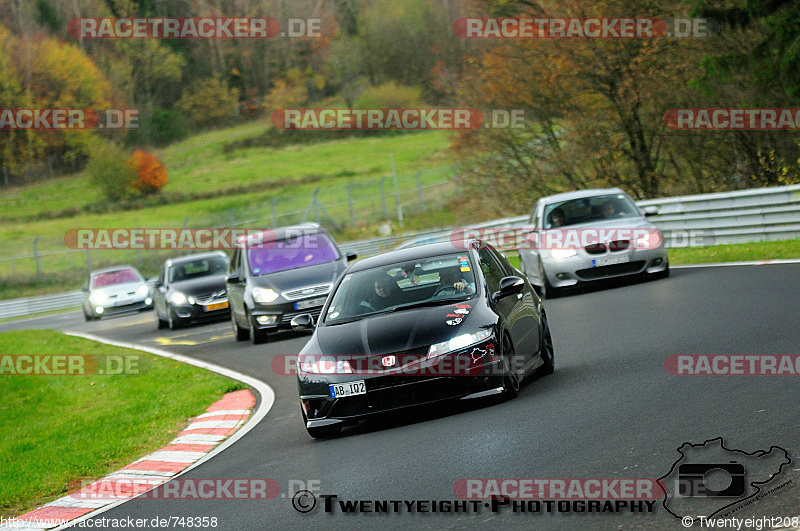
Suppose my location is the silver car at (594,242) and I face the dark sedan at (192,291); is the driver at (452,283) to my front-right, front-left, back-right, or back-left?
back-left

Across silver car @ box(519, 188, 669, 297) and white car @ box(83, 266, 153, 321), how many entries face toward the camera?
2

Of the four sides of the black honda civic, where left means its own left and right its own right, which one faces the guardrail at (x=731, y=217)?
back

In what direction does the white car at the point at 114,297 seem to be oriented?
toward the camera

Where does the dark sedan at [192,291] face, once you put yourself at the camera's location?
facing the viewer and to the right of the viewer

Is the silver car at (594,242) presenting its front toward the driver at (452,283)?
yes

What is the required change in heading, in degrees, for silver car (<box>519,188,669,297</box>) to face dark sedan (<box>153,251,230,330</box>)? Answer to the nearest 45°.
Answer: approximately 135° to its right

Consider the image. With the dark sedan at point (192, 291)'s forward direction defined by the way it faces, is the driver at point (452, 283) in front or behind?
in front

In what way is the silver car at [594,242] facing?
toward the camera

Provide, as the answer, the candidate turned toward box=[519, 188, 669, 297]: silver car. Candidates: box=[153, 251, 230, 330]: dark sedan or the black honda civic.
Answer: the dark sedan

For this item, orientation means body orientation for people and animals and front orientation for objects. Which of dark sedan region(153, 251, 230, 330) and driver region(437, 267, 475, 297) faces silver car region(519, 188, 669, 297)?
the dark sedan

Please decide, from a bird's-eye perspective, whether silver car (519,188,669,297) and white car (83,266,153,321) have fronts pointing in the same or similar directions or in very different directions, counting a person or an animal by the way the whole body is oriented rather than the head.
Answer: same or similar directions

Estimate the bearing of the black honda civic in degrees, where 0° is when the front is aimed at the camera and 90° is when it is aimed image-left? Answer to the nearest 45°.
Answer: approximately 45°

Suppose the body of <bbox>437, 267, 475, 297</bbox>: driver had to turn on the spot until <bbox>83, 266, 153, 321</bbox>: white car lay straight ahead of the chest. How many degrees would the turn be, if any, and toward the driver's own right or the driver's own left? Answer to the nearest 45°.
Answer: approximately 90° to the driver's own right

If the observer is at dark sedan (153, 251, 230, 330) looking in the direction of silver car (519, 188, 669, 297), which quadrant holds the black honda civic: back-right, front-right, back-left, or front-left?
front-right

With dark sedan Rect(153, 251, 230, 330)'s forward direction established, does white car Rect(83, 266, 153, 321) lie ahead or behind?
behind

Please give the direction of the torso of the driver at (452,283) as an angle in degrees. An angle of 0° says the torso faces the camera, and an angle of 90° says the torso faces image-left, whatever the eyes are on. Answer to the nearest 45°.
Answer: approximately 45°
